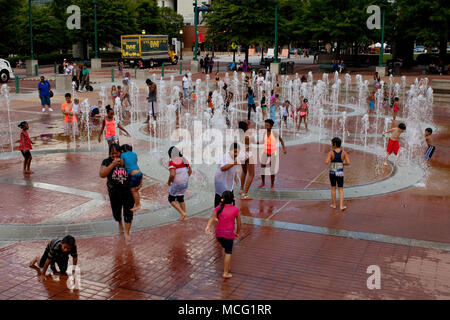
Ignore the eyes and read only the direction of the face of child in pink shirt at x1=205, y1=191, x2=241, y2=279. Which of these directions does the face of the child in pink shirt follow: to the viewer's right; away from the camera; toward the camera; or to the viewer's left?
away from the camera

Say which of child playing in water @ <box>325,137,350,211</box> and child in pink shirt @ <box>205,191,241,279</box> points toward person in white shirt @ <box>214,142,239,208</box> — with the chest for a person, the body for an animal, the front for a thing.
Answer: the child in pink shirt

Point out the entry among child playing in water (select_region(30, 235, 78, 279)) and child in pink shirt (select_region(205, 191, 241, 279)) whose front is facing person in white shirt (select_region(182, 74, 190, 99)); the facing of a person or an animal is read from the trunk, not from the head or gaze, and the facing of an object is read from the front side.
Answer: the child in pink shirt

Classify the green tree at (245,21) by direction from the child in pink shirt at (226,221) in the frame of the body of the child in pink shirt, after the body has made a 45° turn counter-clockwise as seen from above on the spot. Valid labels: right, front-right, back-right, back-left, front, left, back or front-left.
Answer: front-right

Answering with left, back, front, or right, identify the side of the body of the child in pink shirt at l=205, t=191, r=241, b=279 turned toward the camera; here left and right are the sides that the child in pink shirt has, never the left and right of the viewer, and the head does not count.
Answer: back

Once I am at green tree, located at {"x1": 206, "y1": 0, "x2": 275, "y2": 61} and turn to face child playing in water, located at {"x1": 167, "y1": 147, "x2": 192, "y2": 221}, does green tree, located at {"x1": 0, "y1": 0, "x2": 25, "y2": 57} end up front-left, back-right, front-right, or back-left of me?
front-right

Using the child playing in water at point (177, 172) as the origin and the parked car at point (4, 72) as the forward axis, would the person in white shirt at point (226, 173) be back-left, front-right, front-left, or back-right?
back-right
